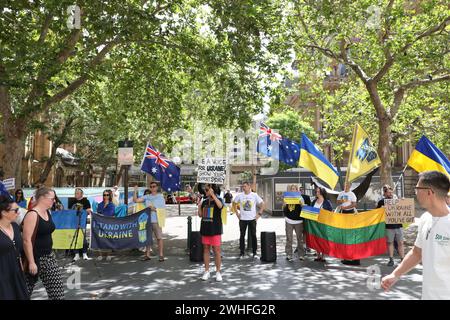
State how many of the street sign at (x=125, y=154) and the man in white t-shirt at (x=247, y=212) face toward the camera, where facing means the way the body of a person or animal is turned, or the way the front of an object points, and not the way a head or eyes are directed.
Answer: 2

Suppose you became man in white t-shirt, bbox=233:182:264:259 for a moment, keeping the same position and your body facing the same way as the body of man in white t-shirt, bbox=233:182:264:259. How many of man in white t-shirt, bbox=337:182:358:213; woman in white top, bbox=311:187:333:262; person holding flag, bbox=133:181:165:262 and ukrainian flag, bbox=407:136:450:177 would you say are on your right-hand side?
1

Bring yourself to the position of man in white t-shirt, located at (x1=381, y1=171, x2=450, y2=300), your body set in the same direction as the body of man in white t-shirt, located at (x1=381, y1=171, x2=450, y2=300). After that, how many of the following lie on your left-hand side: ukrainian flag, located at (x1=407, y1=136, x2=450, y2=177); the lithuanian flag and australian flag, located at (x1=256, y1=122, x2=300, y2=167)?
0

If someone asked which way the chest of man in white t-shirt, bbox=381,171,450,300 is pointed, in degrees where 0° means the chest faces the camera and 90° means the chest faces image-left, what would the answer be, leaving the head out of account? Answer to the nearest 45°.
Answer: approximately 45°

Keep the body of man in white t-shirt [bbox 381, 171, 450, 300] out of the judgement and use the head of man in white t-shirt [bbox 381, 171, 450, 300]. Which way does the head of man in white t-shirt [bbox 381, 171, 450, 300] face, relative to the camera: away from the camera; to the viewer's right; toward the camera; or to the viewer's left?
to the viewer's left

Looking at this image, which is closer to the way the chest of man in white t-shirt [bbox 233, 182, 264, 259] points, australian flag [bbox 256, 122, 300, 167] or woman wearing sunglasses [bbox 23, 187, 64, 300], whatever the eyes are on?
the woman wearing sunglasses

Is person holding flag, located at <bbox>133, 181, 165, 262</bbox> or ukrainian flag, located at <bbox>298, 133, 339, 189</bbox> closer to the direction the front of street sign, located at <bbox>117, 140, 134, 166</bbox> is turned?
the person holding flag

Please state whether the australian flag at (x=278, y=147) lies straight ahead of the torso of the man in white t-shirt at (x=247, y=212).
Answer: no

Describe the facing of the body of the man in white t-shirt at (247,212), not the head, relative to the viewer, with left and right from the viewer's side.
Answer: facing the viewer

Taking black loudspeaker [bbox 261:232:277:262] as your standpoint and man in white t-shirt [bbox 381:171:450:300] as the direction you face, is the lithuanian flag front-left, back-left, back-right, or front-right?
front-left

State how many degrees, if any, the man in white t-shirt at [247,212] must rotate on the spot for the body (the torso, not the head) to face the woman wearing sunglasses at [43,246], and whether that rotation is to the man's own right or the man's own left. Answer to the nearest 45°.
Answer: approximately 45° to the man's own right

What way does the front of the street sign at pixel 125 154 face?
toward the camera

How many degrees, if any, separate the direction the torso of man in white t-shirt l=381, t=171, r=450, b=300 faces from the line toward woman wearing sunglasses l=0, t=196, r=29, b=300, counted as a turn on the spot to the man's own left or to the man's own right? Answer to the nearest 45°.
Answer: approximately 45° to the man's own right

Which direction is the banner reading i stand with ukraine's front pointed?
toward the camera

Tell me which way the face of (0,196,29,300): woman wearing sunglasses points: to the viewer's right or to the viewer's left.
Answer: to the viewer's right
